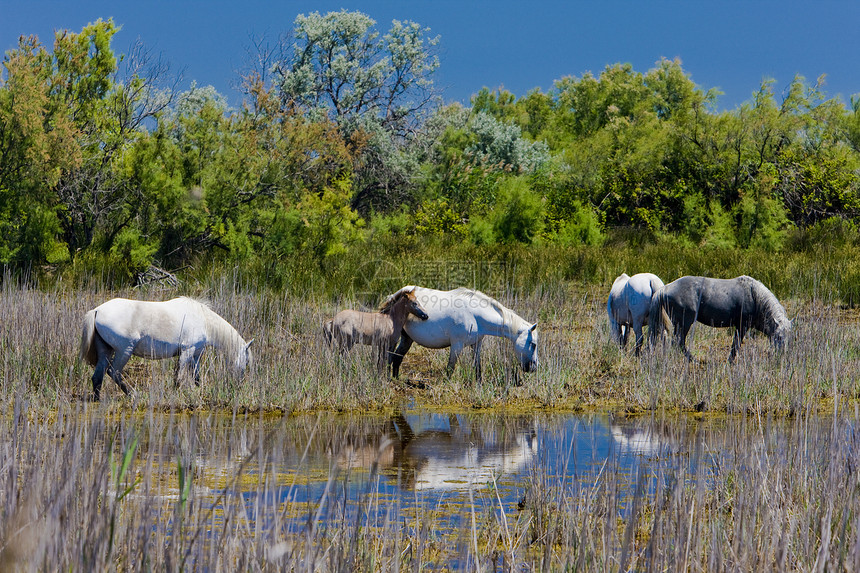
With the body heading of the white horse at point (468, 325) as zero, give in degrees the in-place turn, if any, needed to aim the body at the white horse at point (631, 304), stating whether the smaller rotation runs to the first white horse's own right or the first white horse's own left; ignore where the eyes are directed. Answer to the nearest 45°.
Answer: approximately 45° to the first white horse's own left

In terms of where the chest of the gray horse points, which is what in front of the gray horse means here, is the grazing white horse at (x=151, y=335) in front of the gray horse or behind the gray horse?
behind

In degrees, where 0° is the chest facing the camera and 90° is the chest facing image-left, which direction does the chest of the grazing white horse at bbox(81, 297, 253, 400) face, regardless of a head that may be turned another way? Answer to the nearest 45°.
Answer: approximately 270°

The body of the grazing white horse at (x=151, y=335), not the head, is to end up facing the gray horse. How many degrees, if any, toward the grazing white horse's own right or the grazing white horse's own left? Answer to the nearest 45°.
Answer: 0° — it already faces it

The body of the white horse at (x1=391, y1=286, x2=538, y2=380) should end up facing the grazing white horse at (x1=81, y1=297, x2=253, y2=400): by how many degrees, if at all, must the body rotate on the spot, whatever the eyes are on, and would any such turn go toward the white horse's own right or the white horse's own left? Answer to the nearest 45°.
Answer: approximately 135° to the white horse's own right

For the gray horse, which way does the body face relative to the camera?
to the viewer's right

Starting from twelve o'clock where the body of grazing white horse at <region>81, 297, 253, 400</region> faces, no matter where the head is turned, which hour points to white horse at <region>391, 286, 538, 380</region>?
The white horse is roughly at 12 o'clock from the grazing white horse.

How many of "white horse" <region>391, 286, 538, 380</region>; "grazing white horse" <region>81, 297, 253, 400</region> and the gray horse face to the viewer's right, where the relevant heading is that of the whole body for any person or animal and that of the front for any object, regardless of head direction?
3

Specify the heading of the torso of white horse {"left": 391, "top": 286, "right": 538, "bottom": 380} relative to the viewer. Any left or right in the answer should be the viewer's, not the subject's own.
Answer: facing to the right of the viewer

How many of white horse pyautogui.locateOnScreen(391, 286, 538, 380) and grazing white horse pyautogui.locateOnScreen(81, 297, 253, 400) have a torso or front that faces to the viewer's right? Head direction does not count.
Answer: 2

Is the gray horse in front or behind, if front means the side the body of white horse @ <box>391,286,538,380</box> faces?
in front

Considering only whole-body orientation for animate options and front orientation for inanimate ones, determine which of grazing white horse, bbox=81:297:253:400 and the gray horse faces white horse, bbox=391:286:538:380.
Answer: the grazing white horse
